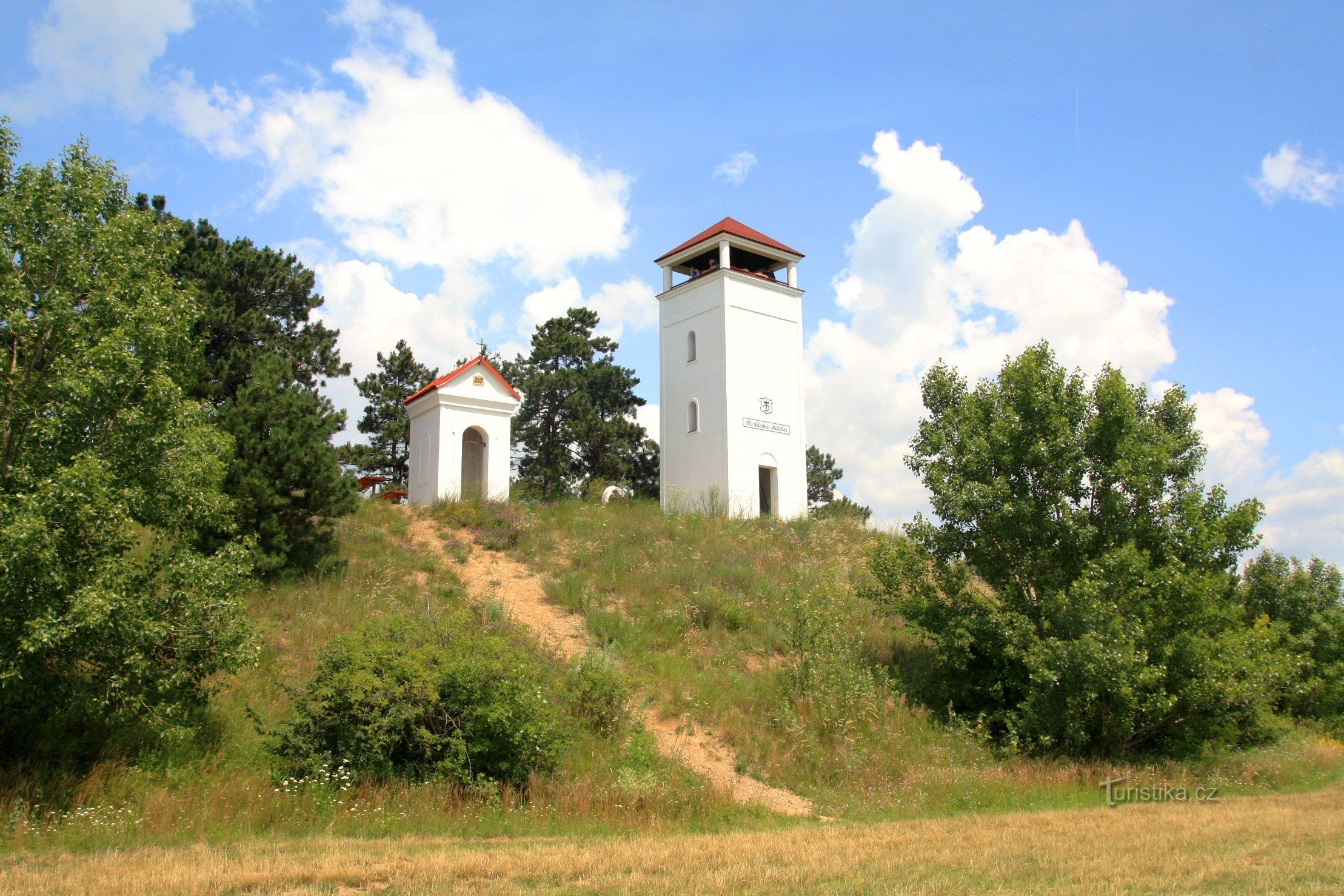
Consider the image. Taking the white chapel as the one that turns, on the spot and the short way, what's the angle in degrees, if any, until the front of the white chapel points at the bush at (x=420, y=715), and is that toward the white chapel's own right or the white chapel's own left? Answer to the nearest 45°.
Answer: approximately 45° to the white chapel's own right

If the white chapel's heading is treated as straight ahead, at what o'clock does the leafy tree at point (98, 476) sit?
The leafy tree is roughly at 2 o'clock from the white chapel.

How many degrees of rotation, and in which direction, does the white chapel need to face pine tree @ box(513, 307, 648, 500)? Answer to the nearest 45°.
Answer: approximately 135° to its left

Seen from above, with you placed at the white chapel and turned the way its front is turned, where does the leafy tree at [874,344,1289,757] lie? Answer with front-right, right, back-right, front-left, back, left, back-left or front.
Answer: front

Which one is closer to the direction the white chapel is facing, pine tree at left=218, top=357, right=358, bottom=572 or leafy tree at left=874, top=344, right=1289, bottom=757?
the leafy tree

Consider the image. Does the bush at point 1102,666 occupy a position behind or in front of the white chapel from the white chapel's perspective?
in front

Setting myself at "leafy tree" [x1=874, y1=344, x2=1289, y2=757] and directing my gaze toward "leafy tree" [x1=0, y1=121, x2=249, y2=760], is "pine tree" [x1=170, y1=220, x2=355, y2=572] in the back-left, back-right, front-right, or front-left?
front-right

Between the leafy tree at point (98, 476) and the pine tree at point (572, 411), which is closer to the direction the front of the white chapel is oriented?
the leafy tree

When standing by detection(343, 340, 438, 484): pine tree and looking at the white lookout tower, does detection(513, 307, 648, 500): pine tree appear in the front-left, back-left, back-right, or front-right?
front-left

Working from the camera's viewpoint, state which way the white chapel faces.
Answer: facing the viewer and to the right of the viewer

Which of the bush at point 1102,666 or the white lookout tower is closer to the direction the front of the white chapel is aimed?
the bush
